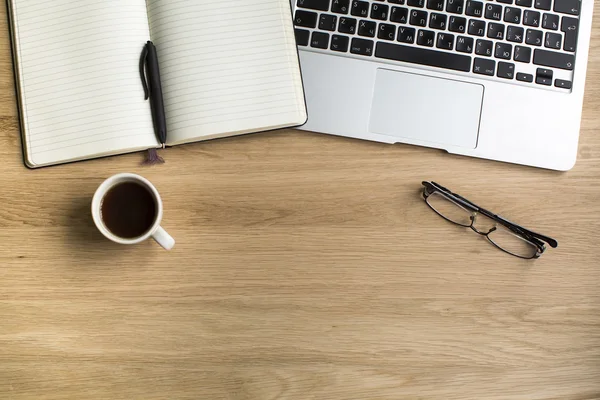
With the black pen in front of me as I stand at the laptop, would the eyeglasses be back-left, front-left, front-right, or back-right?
back-left

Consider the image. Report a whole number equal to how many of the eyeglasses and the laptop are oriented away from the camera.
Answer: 0

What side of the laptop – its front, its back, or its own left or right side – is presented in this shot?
front
